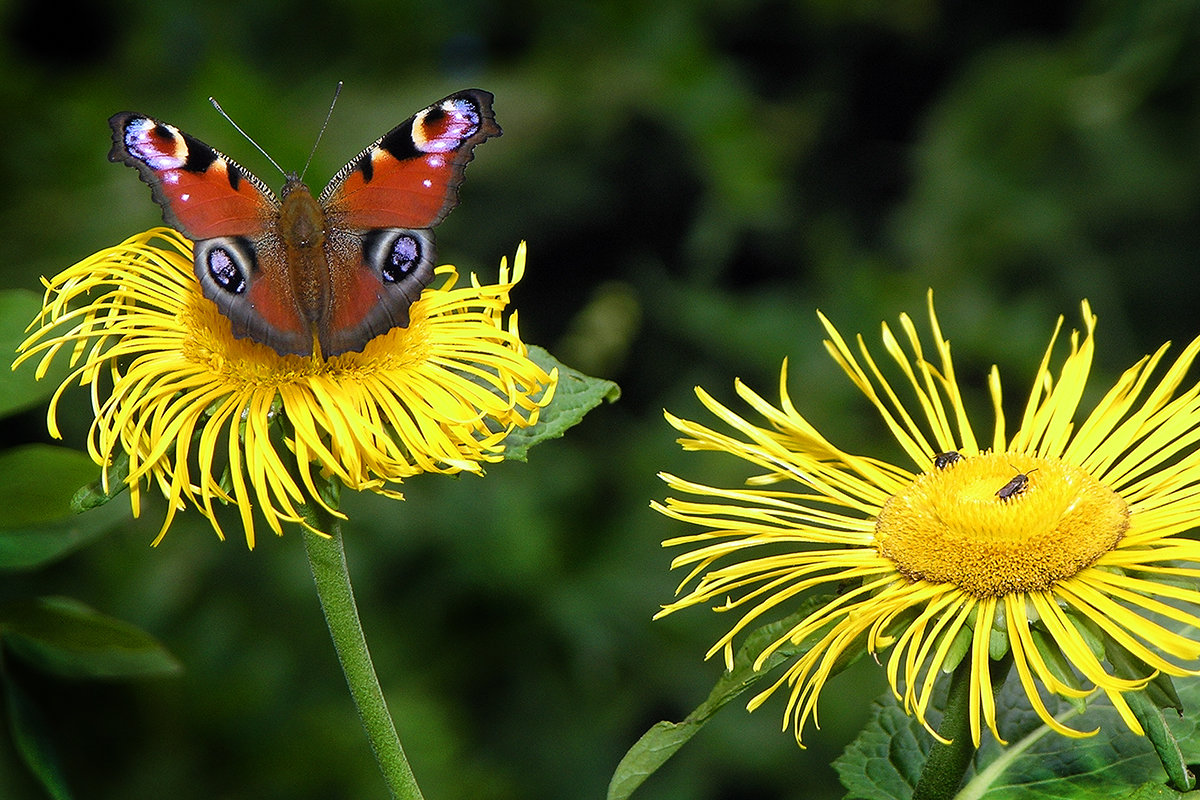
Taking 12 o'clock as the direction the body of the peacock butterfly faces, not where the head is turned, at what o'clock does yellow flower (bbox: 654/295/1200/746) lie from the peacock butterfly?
The yellow flower is roughly at 4 o'clock from the peacock butterfly.

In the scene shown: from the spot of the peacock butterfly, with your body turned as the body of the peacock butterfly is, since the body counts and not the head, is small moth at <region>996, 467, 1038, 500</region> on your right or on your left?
on your right

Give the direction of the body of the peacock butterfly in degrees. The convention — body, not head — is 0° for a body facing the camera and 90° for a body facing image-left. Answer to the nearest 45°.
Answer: approximately 180°
